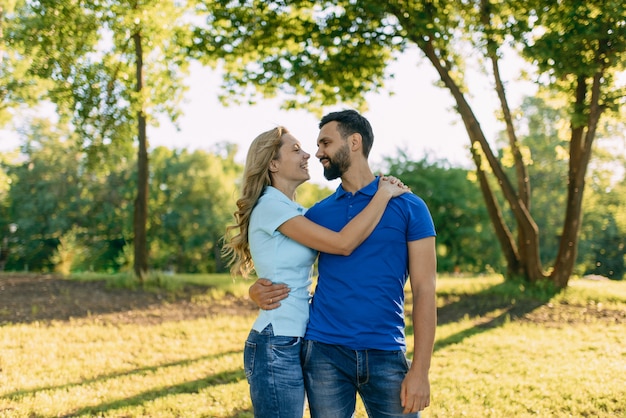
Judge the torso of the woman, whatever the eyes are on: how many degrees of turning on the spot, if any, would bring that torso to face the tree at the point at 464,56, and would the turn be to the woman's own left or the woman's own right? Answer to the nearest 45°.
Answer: approximately 90° to the woman's own left

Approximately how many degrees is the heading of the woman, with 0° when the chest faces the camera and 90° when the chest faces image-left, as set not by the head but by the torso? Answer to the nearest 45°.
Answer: approximately 270°

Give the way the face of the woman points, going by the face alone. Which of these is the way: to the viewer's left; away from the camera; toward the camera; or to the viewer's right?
to the viewer's right

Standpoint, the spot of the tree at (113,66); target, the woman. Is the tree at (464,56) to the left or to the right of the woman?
left

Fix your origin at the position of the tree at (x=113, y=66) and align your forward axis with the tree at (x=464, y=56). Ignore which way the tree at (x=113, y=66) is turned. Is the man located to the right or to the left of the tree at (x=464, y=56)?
right

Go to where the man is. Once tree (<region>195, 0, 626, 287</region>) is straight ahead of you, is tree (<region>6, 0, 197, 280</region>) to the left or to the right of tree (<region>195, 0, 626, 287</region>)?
left
